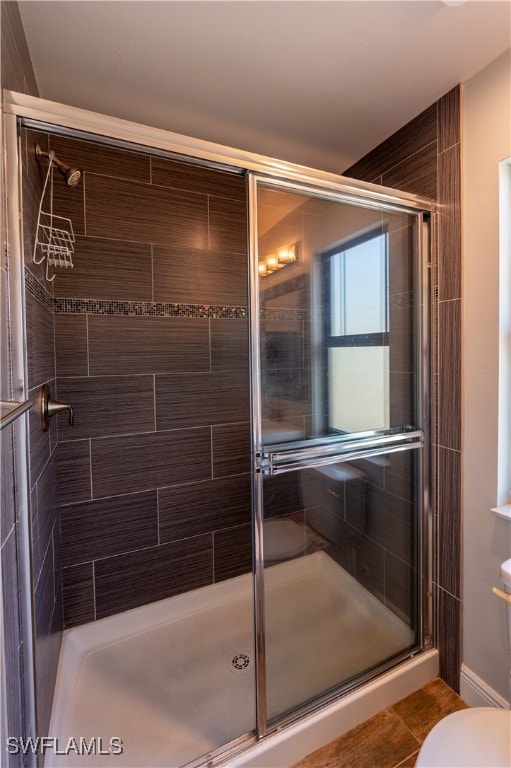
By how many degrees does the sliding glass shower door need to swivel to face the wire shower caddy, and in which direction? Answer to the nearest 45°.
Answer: approximately 135° to its right

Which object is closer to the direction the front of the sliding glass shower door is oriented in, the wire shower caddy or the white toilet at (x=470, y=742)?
the white toilet

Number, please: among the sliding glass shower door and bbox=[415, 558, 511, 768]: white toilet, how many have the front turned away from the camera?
0

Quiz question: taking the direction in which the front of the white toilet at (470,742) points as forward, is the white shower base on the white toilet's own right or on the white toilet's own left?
on the white toilet's own right

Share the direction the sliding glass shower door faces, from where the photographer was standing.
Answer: facing the viewer and to the right of the viewer

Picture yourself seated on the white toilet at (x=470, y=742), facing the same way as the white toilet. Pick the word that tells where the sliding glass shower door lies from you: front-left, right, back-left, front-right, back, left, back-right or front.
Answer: right
